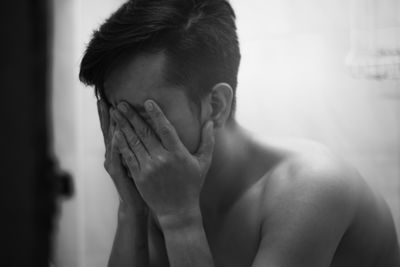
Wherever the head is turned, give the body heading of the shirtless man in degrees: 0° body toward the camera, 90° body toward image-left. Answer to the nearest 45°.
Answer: approximately 45°
